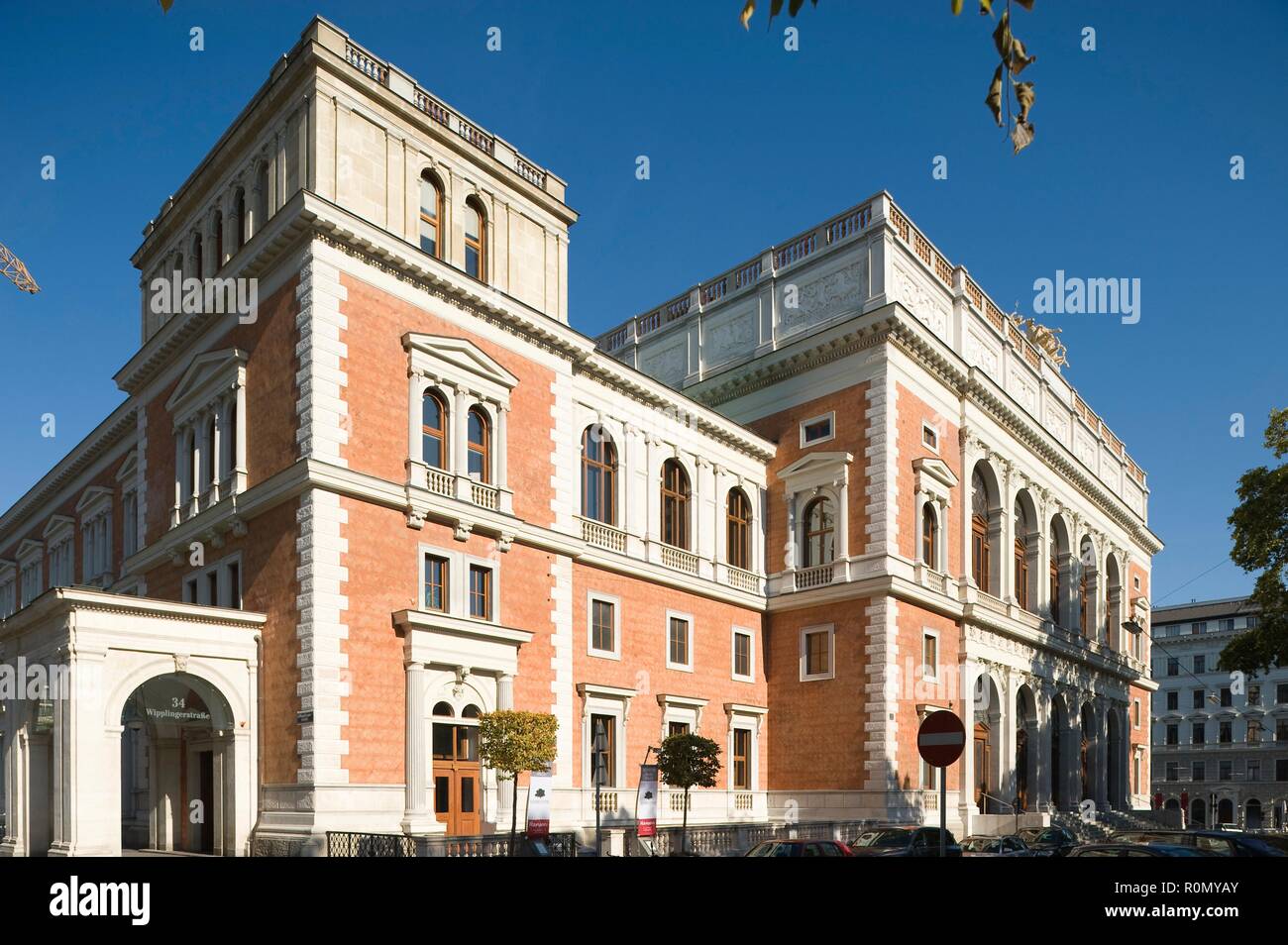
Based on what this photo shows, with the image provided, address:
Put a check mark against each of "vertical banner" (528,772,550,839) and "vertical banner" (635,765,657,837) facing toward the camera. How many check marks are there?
2

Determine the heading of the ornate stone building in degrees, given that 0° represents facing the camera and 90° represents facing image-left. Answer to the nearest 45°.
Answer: approximately 315°

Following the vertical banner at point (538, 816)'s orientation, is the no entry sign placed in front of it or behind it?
in front

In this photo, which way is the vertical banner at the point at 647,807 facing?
toward the camera

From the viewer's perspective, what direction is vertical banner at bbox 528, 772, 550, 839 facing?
toward the camera

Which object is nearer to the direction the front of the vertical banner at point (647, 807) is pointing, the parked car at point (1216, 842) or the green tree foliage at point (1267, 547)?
the parked car
